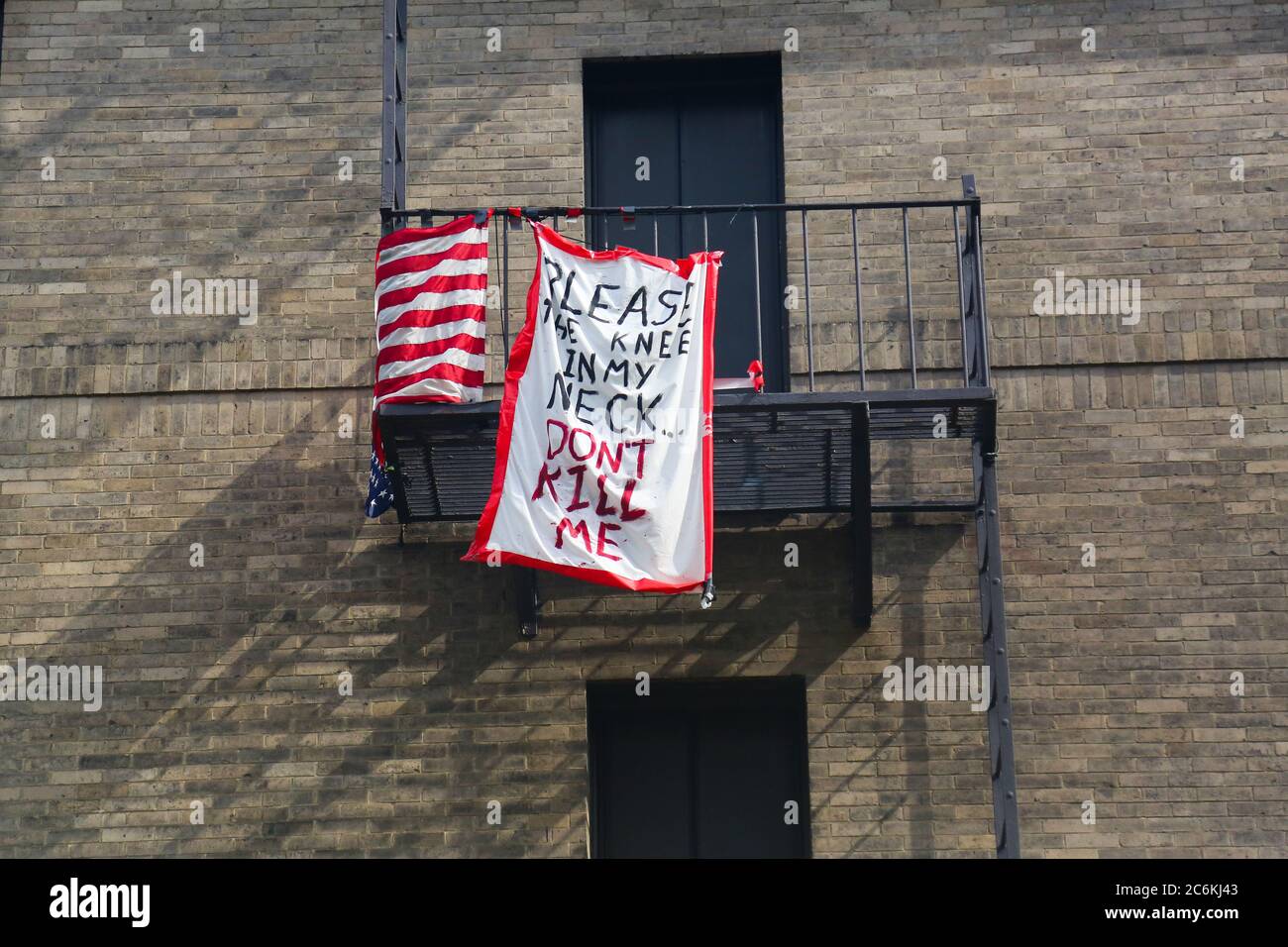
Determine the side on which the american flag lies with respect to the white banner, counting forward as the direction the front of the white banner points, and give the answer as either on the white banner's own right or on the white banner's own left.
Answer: on the white banner's own right

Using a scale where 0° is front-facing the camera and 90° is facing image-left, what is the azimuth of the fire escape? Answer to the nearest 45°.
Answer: approximately 0°

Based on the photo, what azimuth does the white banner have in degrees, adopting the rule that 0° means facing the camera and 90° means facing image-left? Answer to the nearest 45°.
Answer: approximately 0°
